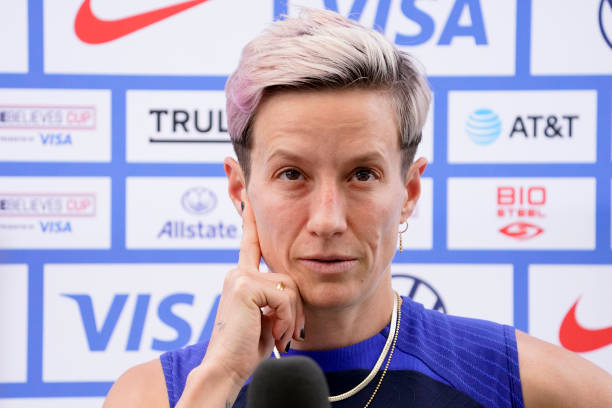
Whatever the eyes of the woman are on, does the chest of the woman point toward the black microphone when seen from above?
yes

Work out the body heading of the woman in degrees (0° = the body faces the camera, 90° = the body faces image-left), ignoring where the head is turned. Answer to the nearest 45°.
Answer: approximately 0°
